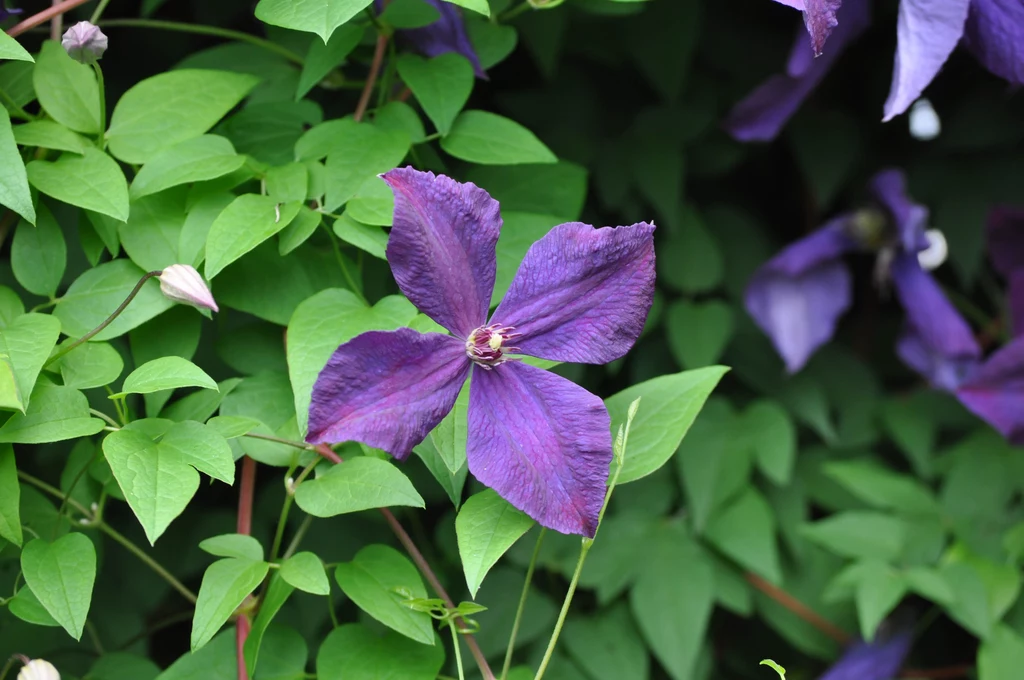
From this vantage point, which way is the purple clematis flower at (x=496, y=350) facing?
toward the camera
